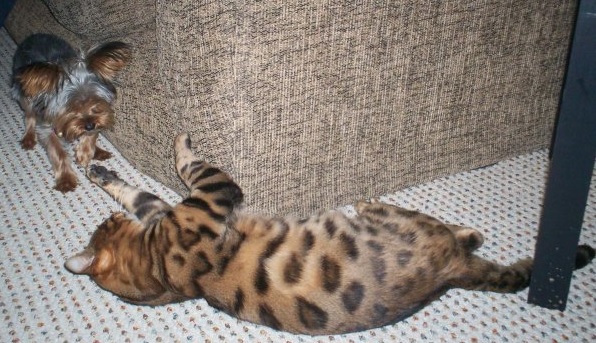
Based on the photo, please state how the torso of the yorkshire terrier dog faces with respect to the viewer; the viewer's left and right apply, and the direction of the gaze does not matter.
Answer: facing the viewer and to the right of the viewer

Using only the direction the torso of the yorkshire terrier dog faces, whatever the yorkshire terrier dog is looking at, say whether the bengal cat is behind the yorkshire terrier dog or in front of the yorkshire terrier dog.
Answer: in front
